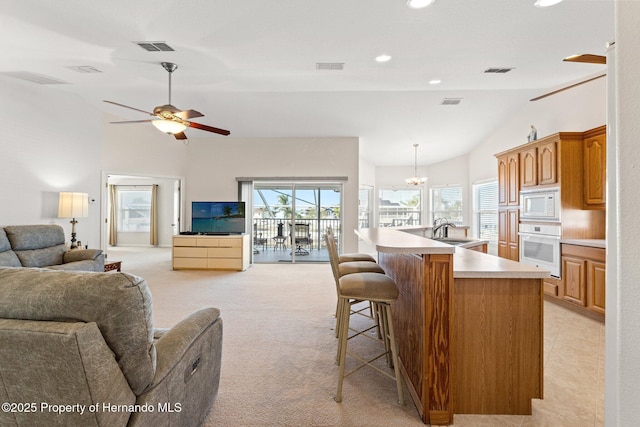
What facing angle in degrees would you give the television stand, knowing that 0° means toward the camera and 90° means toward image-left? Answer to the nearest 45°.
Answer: approximately 0°

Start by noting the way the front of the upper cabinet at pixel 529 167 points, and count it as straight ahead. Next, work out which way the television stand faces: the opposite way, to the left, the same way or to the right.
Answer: to the left

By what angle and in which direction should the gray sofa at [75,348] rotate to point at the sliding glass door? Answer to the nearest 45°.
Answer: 0° — it already faces it

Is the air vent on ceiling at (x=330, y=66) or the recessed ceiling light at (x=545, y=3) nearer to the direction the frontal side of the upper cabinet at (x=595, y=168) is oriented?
the air vent on ceiling

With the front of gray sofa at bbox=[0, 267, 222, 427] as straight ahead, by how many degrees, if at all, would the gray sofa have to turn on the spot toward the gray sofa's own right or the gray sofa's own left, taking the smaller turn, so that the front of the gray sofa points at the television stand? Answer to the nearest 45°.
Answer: approximately 45° to the gray sofa's own left

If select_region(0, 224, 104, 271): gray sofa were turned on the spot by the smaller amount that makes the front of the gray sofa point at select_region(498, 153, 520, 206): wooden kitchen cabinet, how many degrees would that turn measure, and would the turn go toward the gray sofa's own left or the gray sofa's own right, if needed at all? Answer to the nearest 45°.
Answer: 0° — it already faces it

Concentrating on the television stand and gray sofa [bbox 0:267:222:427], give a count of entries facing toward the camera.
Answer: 1
